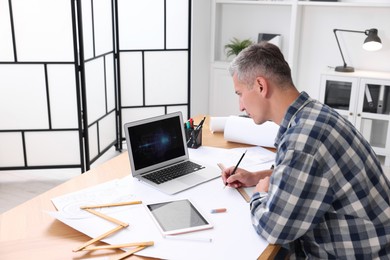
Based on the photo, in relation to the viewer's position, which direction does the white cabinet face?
facing the viewer

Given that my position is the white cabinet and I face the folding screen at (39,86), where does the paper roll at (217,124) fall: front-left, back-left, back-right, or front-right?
front-left

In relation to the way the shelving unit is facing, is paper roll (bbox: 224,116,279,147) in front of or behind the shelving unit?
in front

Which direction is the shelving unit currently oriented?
toward the camera

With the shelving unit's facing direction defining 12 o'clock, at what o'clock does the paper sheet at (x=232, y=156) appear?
The paper sheet is roughly at 12 o'clock from the shelving unit.

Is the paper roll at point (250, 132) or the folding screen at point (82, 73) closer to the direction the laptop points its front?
the paper roll

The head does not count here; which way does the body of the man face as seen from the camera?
to the viewer's left

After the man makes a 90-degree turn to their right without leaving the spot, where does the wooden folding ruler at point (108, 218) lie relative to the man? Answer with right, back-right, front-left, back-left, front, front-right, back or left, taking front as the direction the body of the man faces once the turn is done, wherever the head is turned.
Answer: left

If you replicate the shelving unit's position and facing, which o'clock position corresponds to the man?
The man is roughly at 12 o'clock from the shelving unit.

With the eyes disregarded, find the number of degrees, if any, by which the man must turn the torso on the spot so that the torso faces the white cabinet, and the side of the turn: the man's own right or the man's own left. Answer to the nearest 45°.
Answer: approximately 90° to the man's own right

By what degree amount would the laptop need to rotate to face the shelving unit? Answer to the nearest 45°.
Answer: approximately 90° to its left

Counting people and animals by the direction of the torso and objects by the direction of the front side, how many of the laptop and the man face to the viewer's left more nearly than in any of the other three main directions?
1

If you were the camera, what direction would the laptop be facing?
facing the viewer and to the right of the viewer

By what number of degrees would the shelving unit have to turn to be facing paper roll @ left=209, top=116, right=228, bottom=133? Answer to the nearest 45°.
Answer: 0° — it already faces it

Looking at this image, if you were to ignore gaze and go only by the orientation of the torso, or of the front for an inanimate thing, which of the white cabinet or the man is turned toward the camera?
the white cabinet

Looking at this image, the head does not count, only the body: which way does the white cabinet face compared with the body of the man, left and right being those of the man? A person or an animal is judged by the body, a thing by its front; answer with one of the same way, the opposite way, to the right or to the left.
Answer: to the left

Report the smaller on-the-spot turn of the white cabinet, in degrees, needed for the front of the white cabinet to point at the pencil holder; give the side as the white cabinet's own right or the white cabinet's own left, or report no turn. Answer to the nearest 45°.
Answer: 0° — it already faces it

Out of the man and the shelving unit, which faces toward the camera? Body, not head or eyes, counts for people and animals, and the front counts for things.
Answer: the shelving unit
